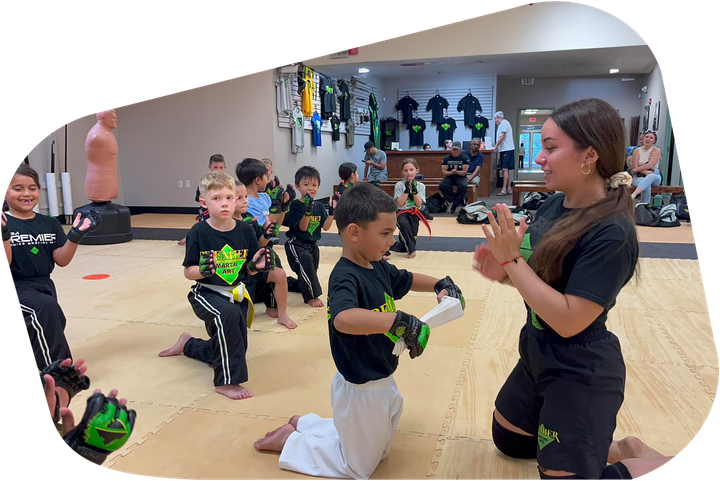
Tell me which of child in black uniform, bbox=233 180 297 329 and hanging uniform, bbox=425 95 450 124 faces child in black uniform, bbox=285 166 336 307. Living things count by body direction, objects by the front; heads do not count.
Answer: the hanging uniform

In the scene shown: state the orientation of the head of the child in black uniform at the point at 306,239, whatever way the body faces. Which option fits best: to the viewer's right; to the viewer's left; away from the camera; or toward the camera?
toward the camera

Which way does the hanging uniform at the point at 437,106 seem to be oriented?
toward the camera

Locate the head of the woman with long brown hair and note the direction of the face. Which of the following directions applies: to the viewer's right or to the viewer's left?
to the viewer's left

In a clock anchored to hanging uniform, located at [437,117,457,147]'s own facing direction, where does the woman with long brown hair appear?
The woman with long brown hair is roughly at 12 o'clock from the hanging uniform.

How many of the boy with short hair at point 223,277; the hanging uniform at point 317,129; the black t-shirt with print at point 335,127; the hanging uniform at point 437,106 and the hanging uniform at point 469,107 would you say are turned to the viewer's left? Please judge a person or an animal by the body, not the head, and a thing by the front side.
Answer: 0

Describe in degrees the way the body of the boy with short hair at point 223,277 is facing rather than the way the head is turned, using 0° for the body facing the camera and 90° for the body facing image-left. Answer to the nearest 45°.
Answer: approximately 315°

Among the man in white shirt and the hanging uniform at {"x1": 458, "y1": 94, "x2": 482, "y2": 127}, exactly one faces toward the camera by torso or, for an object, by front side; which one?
the hanging uniform

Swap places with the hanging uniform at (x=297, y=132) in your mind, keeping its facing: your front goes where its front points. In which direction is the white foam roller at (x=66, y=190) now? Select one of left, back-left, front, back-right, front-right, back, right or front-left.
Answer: right

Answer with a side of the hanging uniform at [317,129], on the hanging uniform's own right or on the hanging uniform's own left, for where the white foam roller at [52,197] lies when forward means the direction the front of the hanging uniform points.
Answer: on the hanging uniform's own right

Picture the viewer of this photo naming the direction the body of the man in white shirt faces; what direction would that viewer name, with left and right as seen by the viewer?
facing to the left of the viewer

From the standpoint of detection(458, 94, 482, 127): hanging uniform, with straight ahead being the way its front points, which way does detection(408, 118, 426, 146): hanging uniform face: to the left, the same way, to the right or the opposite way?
the same way

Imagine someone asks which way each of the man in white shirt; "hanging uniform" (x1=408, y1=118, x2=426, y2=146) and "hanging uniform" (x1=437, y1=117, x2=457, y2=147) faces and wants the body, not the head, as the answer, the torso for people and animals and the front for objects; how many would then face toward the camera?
2

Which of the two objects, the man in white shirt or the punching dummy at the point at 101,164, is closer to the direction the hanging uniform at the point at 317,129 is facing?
the punching dummy

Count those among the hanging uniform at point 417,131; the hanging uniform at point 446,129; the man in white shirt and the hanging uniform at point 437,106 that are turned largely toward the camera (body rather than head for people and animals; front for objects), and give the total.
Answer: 3
